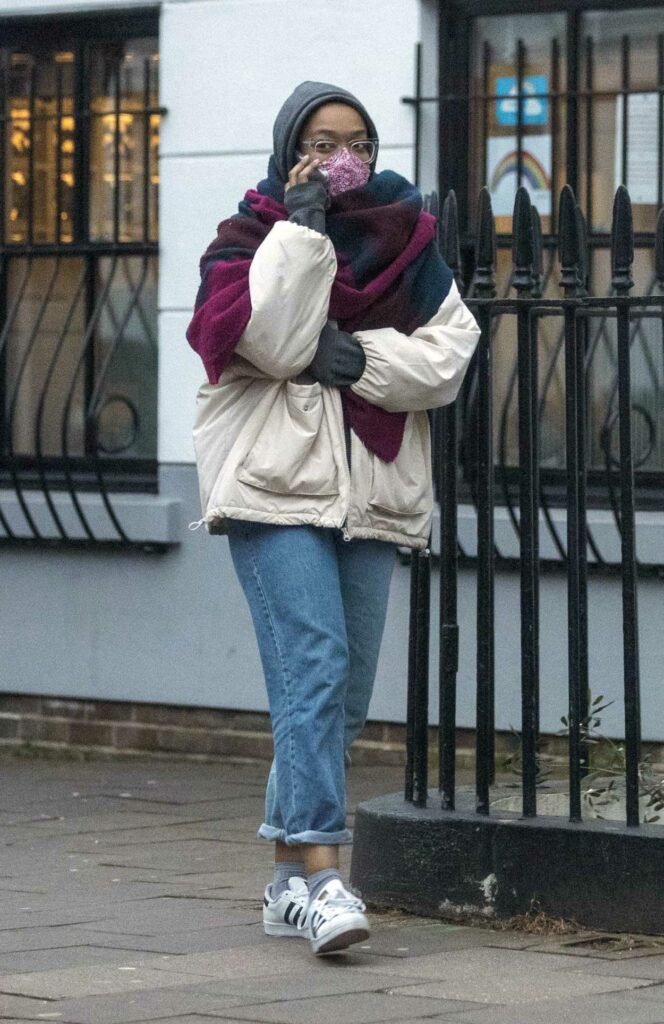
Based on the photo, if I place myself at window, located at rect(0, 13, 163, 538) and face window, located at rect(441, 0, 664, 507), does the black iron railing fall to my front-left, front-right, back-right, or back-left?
front-right

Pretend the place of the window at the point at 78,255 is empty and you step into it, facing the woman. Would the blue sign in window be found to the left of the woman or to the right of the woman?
left

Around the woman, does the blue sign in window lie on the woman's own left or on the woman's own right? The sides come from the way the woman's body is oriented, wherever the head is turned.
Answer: on the woman's own left

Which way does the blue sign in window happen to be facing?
toward the camera

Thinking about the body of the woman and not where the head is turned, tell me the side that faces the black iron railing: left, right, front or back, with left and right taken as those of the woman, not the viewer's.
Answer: left

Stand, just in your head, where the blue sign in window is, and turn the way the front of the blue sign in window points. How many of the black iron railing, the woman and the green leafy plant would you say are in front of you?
3

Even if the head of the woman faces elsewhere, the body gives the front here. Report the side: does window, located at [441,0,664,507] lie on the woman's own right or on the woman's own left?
on the woman's own left

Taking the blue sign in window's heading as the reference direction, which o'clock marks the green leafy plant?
The green leafy plant is roughly at 12 o'clock from the blue sign in window.

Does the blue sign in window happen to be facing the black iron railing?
yes

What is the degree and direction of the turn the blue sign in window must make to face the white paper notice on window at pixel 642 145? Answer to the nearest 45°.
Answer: approximately 45° to its left

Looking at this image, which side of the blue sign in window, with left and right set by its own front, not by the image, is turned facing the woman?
front

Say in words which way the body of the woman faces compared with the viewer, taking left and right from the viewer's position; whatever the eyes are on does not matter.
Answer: facing the viewer and to the right of the viewer
